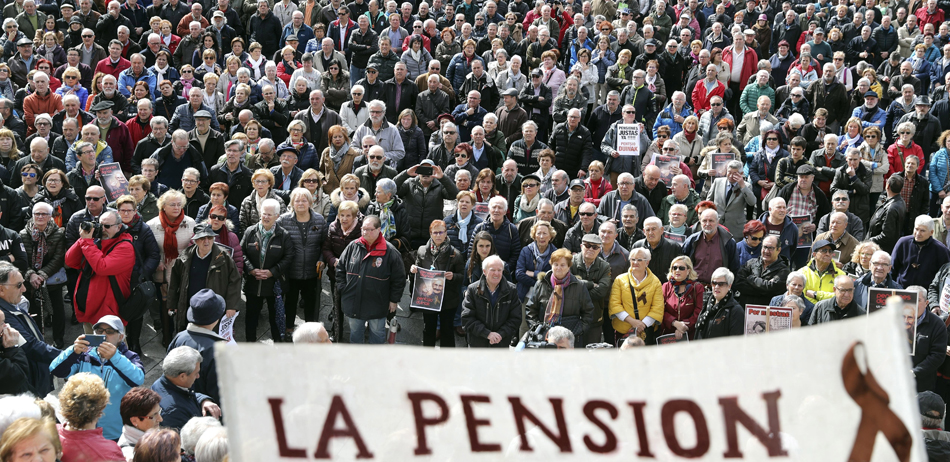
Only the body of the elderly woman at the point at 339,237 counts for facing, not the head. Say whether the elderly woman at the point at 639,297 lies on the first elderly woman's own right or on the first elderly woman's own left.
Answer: on the first elderly woman's own left

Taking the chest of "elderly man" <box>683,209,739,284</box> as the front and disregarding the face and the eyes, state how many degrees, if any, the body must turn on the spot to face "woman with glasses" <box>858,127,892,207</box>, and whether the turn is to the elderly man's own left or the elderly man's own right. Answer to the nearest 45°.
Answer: approximately 135° to the elderly man's own left

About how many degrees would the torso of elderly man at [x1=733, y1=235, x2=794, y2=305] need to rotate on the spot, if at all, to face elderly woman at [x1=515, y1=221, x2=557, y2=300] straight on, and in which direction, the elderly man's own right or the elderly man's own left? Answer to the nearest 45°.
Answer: approximately 45° to the elderly man's own right

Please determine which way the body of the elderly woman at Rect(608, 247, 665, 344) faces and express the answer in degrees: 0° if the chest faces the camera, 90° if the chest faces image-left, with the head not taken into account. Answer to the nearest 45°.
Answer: approximately 0°

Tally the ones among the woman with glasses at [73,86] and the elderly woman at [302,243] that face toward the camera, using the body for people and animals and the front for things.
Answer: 2

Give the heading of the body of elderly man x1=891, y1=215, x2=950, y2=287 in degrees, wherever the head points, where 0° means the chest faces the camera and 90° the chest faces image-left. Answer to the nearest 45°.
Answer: approximately 45°
